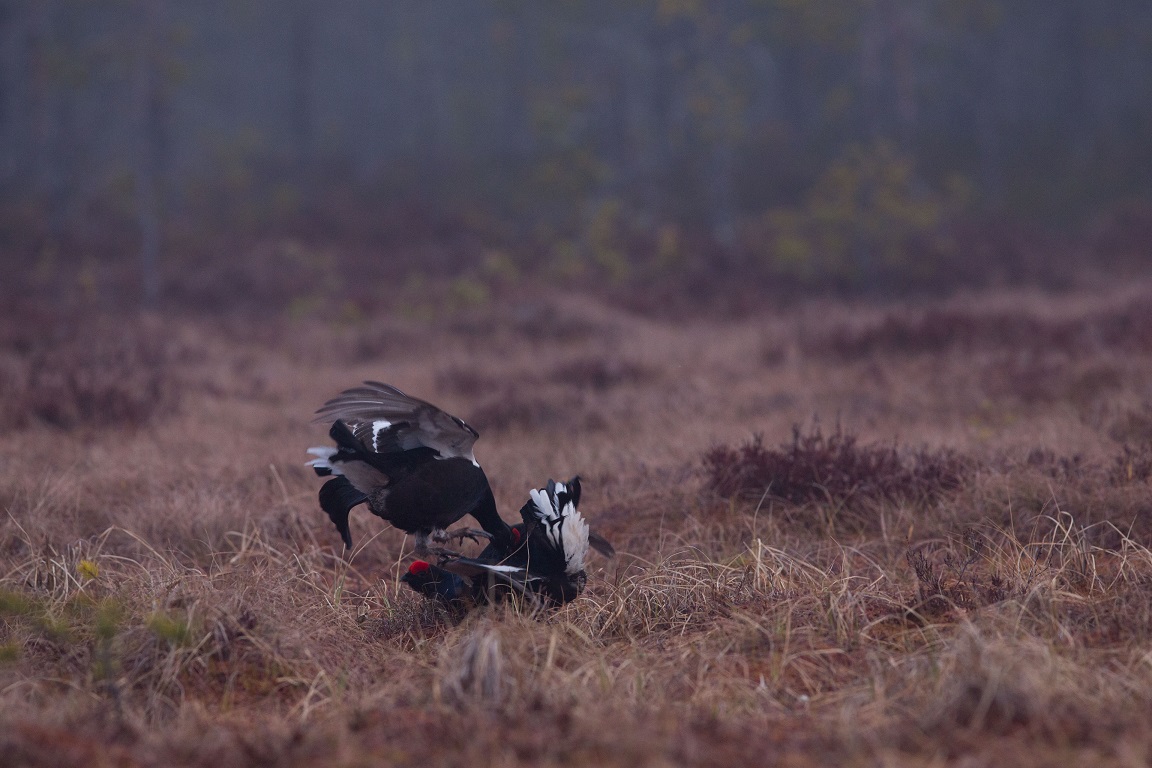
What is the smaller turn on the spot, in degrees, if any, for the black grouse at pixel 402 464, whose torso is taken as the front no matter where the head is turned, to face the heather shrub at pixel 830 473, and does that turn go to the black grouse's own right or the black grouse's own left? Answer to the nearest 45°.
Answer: approximately 45° to the black grouse's own left

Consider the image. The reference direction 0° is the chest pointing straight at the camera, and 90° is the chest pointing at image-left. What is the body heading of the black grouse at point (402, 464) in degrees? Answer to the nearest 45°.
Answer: approximately 270°
